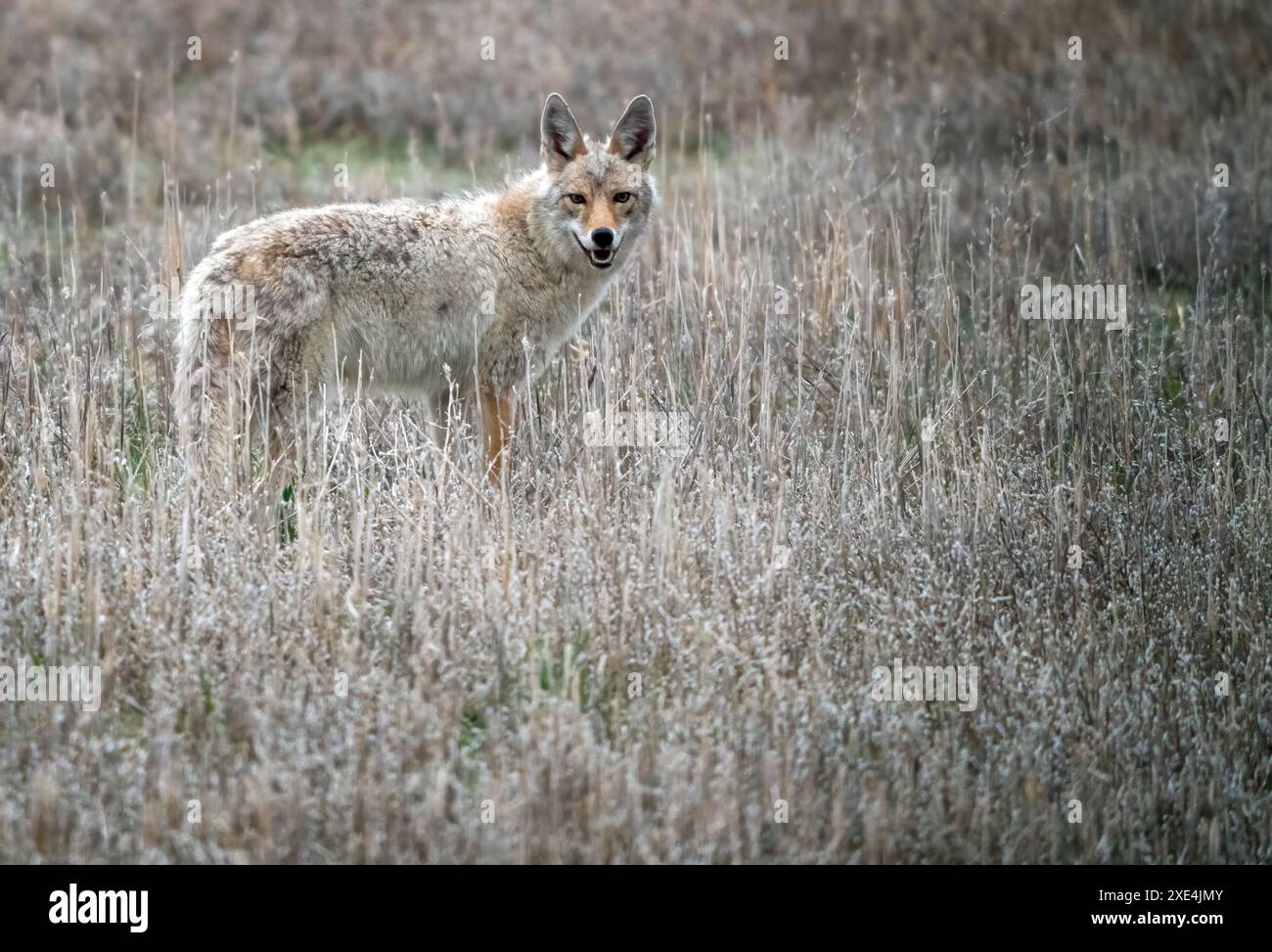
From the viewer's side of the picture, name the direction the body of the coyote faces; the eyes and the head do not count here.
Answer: to the viewer's right
